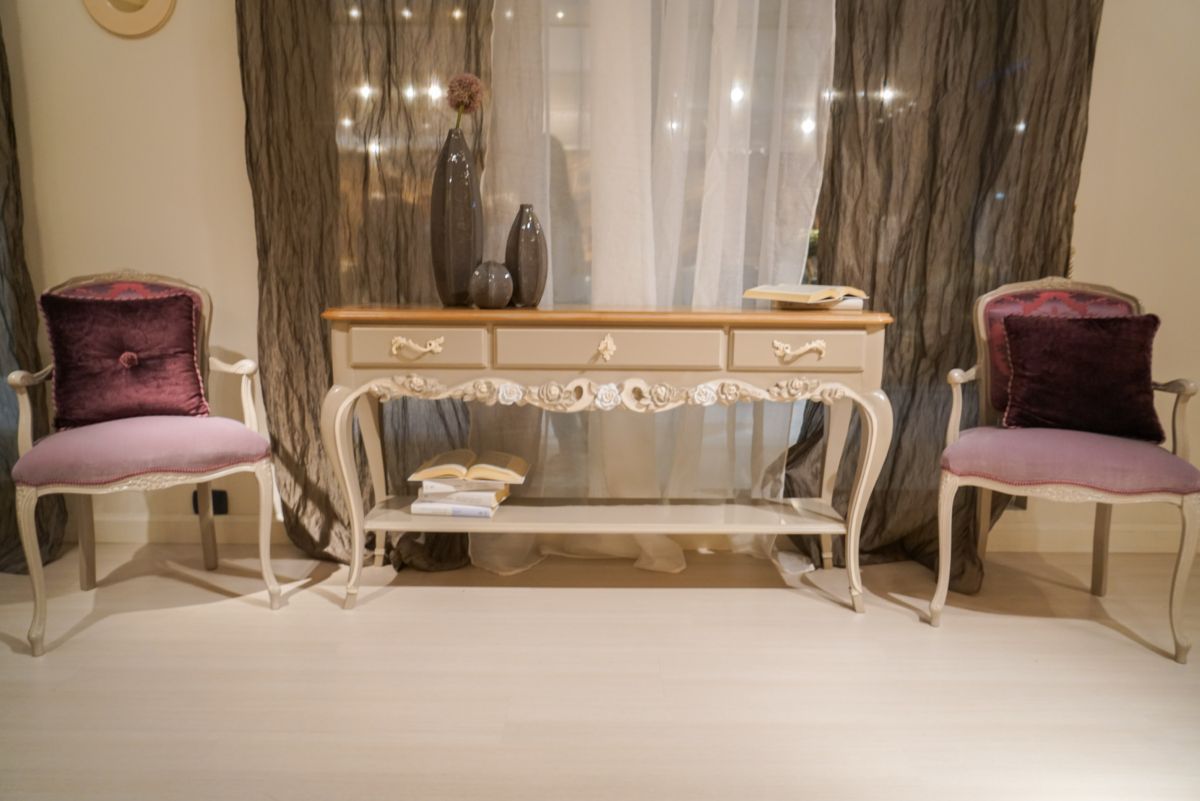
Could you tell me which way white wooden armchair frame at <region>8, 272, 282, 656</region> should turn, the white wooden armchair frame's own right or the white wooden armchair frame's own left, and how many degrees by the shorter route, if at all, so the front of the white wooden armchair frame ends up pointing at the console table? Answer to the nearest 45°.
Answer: approximately 45° to the white wooden armchair frame's own left

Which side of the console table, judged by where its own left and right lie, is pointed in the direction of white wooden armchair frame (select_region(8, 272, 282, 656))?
right

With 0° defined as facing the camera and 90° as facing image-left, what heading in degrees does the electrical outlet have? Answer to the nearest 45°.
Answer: approximately 0°

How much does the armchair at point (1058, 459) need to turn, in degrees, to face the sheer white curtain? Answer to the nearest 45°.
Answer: approximately 90° to its right

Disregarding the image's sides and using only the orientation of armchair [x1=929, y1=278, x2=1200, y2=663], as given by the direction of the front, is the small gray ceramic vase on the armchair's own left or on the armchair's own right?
on the armchair's own right

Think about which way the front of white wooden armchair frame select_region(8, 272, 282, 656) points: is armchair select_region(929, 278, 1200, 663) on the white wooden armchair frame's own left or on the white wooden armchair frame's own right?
on the white wooden armchair frame's own left
